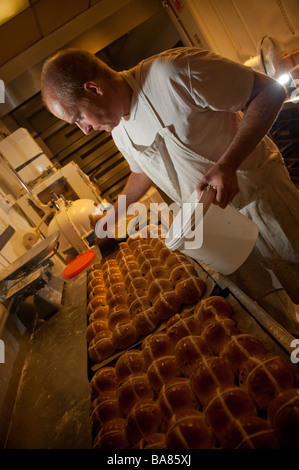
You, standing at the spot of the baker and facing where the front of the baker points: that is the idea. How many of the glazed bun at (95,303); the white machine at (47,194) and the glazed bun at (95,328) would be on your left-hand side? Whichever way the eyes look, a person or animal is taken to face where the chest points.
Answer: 0

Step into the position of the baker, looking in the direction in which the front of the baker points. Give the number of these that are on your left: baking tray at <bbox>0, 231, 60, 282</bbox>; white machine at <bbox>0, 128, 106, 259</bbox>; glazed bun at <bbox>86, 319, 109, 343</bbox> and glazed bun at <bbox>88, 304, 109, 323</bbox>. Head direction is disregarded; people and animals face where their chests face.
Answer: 0

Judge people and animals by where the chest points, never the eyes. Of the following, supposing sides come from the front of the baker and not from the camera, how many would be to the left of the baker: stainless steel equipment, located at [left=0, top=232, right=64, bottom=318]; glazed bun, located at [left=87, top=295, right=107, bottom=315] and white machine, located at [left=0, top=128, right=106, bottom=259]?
0

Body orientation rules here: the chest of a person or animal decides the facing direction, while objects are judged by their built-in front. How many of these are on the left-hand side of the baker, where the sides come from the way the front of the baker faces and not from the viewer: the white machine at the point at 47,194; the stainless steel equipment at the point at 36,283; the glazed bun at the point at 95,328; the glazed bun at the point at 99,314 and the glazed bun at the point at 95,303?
0

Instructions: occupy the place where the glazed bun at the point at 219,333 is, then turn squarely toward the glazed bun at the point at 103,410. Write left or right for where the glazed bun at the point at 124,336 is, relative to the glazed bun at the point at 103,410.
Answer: right

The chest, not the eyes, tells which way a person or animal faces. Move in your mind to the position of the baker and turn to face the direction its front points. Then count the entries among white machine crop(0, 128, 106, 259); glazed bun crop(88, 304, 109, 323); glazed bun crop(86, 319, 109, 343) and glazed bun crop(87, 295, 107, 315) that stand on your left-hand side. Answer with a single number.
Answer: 0

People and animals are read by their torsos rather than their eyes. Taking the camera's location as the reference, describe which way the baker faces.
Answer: facing the viewer and to the left of the viewer

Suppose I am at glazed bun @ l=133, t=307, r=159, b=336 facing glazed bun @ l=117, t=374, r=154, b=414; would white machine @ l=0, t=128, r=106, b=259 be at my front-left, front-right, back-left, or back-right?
back-right
